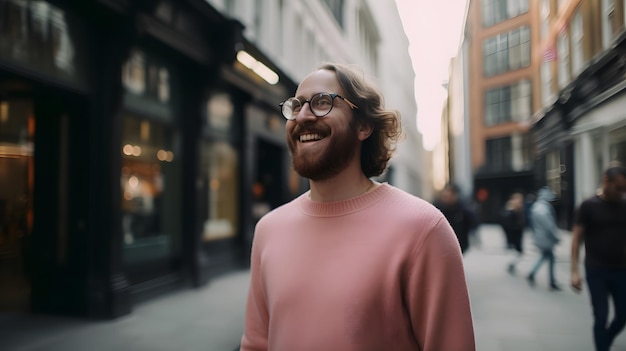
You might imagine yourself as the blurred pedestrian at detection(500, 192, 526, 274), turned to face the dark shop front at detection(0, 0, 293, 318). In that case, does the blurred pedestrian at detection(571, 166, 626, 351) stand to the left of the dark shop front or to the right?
left

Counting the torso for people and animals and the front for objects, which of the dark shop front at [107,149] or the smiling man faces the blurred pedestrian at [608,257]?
the dark shop front

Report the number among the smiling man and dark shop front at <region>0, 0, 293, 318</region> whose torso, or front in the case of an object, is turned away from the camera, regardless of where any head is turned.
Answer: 0

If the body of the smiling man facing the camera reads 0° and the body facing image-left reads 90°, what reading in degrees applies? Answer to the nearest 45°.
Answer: approximately 45°

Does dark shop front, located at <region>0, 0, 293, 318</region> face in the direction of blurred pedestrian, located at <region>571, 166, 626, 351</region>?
yes

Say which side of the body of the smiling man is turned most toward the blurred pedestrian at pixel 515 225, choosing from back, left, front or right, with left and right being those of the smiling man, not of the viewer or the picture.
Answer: back

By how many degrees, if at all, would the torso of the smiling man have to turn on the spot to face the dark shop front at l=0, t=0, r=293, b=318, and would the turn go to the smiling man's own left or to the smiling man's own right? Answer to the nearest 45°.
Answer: approximately 90° to the smiling man's own right

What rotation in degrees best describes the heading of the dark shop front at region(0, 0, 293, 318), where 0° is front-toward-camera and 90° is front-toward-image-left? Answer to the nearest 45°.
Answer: approximately 315°

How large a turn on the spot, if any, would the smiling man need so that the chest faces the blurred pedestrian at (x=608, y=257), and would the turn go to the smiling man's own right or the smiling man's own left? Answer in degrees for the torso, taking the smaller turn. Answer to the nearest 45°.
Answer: approximately 180°

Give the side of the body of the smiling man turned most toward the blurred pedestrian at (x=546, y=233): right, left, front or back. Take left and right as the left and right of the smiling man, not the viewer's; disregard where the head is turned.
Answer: back
